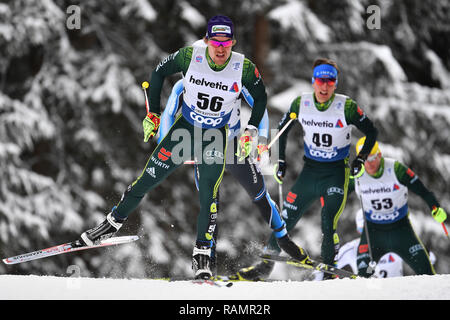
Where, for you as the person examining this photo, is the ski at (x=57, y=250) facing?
facing the viewer and to the left of the viewer

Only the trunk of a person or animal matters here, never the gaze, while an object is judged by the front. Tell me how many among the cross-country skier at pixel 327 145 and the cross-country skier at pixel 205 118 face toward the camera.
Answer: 2

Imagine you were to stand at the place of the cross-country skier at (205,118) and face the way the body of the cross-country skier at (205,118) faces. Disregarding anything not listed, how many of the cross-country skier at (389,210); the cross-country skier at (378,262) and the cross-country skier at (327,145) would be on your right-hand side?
0

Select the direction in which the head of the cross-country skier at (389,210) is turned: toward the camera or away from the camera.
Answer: toward the camera

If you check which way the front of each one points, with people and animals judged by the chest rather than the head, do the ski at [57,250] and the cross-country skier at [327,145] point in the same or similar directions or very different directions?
same or similar directions

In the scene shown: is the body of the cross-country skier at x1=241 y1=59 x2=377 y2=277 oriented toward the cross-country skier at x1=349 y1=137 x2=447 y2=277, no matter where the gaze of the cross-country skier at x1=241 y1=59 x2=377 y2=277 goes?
no

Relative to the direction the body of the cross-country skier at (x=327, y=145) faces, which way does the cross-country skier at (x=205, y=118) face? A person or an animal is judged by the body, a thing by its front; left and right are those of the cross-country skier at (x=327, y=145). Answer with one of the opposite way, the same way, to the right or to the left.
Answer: the same way

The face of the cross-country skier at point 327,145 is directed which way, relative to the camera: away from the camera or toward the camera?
toward the camera

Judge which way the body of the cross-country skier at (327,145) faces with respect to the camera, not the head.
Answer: toward the camera

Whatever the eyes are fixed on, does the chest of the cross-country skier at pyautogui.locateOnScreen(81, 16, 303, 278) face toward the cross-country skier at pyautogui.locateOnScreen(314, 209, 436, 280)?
no
